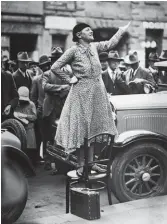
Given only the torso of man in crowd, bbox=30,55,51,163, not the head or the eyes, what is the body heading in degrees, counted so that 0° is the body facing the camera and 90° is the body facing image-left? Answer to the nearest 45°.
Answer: approximately 270°

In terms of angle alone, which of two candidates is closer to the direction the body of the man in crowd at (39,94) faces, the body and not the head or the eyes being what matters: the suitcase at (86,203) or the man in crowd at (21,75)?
the suitcase

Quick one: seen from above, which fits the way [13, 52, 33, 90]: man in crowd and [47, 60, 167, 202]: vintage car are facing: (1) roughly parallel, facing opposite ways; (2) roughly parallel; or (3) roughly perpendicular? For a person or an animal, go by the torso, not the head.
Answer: roughly perpendicular

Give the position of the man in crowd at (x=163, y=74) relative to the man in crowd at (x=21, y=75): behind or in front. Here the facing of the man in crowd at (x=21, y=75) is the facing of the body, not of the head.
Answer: in front

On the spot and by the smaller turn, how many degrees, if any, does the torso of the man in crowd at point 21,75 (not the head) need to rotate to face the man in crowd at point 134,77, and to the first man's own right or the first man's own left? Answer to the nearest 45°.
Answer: approximately 45° to the first man's own left

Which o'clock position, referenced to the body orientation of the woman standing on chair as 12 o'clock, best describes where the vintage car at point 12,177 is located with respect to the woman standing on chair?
The vintage car is roughly at 3 o'clock from the woman standing on chair.

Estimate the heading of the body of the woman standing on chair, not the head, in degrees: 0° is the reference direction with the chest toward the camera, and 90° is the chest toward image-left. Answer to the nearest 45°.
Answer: approximately 315°

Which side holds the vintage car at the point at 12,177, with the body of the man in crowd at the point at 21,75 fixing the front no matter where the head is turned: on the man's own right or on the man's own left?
on the man's own right

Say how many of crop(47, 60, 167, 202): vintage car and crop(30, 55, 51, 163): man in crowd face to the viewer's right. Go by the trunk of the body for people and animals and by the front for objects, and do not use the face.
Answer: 1
